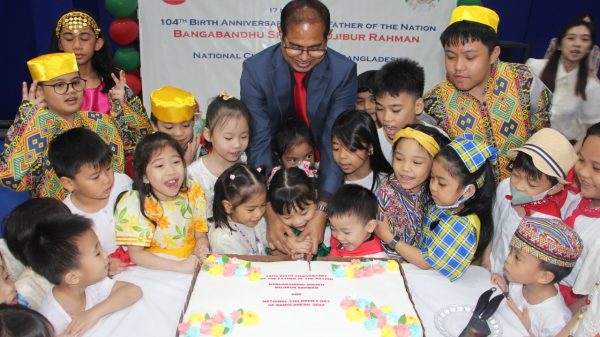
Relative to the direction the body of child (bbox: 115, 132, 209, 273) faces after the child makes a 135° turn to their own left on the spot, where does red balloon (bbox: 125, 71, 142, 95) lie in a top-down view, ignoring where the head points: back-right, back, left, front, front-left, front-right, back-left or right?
front

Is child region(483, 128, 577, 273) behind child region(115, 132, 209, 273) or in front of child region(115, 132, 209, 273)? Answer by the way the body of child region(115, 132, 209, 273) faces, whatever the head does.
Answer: in front

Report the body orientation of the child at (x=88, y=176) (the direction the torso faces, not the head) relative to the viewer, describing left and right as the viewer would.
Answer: facing the viewer and to the right of the viewer

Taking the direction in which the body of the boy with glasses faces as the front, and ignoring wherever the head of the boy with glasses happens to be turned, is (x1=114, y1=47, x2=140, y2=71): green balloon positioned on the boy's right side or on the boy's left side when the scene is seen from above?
on the boy's left side

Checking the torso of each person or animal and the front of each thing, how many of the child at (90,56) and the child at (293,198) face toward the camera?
2

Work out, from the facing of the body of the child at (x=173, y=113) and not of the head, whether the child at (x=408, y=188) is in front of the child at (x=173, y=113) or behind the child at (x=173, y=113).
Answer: in front

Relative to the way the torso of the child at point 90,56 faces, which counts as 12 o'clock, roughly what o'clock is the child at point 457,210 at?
the child at point 457,210 is roughly at 11 o'clock from the child at point 90,56.

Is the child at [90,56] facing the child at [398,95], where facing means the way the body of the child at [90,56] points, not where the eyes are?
no

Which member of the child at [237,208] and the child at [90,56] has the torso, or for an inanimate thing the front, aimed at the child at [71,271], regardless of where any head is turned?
the child at [90,56]

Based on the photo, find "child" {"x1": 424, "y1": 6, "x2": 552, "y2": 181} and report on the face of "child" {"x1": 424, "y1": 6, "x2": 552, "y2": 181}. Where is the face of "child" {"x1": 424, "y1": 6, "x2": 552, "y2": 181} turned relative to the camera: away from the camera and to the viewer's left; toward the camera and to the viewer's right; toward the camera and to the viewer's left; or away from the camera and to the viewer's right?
toward the camera and to the viewer's left

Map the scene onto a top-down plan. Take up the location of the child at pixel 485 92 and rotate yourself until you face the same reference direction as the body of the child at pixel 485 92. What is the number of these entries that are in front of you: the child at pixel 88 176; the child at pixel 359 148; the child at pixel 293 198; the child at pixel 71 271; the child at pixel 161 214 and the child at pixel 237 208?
6

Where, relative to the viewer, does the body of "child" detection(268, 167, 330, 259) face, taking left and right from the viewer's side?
facing the viewer

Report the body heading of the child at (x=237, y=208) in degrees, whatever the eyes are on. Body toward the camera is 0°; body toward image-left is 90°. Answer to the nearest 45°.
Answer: approximately 315°

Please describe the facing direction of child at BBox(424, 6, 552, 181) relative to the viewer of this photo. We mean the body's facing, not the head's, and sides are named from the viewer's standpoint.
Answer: facing the viewer and to the left of the viewer

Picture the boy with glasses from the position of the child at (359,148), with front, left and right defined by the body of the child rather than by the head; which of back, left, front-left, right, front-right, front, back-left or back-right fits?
front-right

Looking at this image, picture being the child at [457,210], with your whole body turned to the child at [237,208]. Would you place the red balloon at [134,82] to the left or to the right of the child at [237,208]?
right

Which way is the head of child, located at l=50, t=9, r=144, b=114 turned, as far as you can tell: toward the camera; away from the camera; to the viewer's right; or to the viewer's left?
toward the camera

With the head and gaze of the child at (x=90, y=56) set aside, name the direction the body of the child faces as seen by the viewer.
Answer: toward the camera

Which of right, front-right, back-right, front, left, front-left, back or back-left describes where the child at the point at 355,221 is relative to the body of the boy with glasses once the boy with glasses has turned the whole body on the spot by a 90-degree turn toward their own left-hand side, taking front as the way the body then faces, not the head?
right
